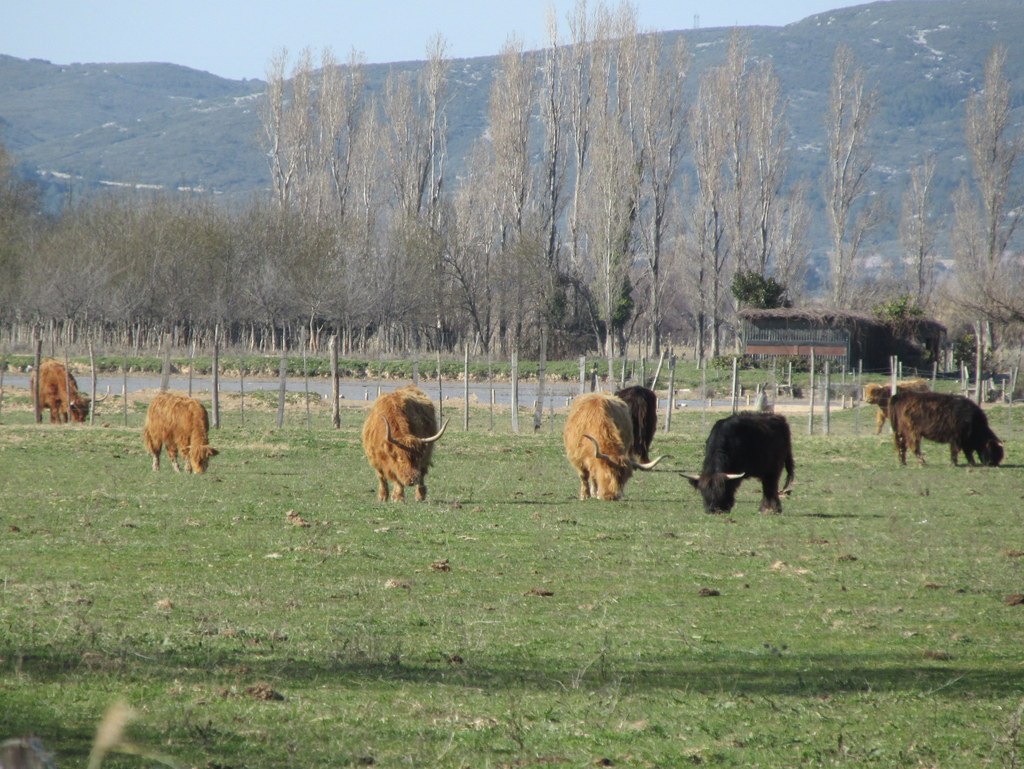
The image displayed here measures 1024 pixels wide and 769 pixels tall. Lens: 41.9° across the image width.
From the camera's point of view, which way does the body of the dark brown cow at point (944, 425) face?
to the viewer's right

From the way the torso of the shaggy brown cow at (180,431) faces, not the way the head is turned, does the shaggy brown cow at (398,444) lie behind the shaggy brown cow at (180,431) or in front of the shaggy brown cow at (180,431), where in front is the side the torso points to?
in front

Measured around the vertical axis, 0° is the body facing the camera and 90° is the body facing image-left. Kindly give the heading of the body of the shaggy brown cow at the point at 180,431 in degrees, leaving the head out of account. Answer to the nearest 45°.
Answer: approximately 315°

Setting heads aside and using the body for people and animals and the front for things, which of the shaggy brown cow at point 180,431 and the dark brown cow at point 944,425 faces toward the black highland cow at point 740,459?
the shaggy brown cow

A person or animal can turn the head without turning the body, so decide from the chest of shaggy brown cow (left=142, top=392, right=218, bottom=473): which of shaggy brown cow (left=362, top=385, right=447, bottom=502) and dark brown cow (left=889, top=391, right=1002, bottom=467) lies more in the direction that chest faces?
the shaggy brown cow

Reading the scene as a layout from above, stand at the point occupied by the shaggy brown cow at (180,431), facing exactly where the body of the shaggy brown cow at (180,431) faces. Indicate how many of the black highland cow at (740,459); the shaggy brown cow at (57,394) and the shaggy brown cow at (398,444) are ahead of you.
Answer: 2

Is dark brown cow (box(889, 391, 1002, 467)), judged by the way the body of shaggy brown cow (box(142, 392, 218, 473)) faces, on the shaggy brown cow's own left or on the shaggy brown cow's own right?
on the shaggy brown cow's own left

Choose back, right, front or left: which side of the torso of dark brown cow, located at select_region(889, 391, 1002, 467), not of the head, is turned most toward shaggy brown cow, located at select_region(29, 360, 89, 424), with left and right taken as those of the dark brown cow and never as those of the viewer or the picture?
back

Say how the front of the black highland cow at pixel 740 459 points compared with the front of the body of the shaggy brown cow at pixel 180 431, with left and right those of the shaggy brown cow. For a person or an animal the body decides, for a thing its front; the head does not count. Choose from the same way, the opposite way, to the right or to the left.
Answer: to the right

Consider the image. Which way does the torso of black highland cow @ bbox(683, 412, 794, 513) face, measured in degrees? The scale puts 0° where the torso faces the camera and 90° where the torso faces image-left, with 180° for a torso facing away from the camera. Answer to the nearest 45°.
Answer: approximately 45°

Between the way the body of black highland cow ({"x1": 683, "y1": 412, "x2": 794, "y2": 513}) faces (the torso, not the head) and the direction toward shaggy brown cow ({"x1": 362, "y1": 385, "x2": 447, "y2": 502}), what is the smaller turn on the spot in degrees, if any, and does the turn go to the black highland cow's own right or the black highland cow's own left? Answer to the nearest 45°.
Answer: approximately 45° to the black highland cow's own right

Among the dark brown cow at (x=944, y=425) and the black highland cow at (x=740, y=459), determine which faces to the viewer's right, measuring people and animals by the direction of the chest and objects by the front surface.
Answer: the dark brown cow
